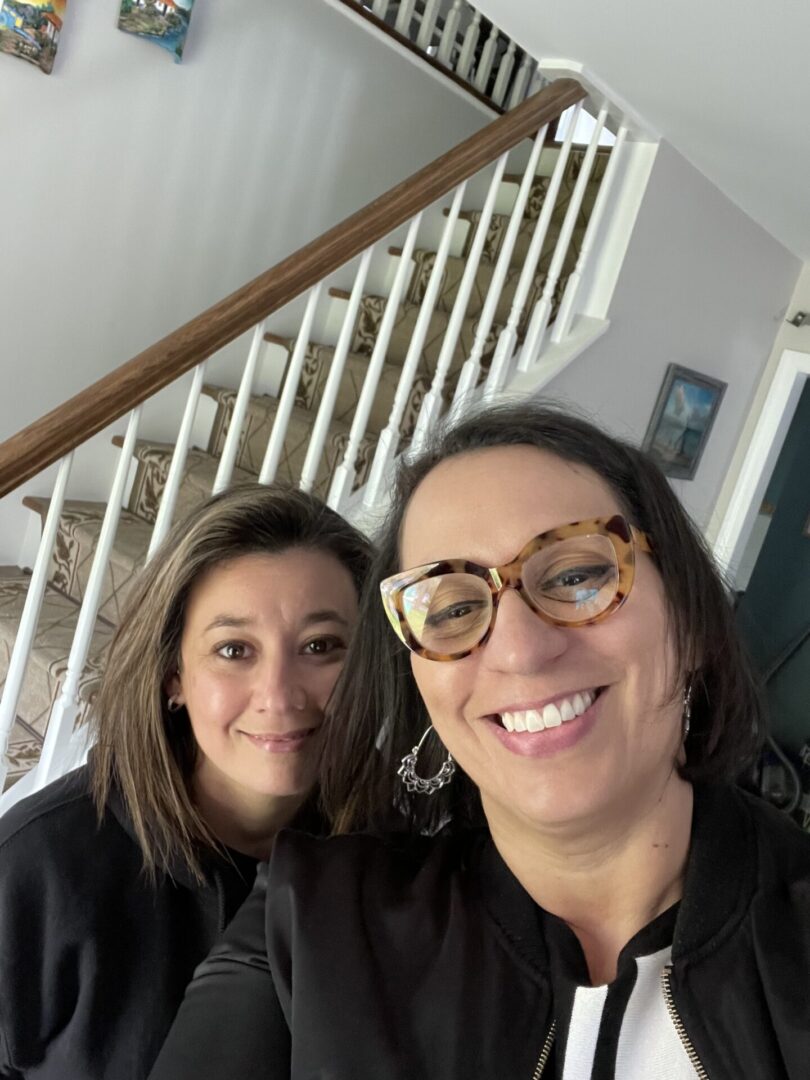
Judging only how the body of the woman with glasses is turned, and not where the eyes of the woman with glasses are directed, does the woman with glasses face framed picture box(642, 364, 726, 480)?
no

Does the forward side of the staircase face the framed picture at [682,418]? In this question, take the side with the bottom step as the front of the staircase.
no

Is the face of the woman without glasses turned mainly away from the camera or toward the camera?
toward the camera

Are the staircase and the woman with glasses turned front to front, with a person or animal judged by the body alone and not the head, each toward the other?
no

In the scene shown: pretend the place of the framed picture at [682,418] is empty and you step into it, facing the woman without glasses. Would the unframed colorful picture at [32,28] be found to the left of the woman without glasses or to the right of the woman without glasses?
right

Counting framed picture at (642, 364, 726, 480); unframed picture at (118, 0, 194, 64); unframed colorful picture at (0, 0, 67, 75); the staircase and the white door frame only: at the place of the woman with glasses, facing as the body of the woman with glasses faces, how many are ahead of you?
0

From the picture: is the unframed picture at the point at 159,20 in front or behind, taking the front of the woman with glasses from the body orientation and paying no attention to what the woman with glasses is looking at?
behind

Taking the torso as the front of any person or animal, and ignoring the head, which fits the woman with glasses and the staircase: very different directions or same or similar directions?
same or similar directions

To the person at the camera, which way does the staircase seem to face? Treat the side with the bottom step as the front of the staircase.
facing the viewer and to the left of the viewer

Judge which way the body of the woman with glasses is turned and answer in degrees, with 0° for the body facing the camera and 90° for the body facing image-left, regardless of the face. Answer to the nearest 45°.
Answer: approximately 0°

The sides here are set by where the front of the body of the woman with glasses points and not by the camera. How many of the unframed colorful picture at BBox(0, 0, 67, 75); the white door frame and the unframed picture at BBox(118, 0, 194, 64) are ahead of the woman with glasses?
0

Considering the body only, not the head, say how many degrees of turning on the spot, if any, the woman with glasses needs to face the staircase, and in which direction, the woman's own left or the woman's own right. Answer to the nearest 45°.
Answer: approximately 135° to the woman's own right

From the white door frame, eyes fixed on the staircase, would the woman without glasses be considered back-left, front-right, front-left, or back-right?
front-left

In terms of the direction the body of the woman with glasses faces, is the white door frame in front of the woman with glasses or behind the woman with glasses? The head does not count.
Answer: behind

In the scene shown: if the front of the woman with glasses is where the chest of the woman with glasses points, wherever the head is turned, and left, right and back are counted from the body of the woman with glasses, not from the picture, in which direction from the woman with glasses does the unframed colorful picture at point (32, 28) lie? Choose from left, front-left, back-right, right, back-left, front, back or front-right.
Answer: back-right

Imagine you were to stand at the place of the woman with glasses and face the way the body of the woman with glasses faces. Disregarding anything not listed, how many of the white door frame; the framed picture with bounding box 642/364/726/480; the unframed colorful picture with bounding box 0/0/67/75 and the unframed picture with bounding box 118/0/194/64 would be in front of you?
0
